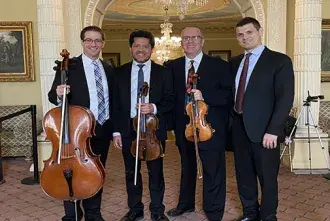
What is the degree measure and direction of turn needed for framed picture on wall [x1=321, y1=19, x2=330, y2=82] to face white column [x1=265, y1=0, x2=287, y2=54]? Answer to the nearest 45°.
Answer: approximately 45° to its right

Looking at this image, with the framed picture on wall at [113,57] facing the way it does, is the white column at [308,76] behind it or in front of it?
in front

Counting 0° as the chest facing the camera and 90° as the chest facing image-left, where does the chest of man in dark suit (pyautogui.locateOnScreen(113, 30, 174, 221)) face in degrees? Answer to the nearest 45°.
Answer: approximately 0°
